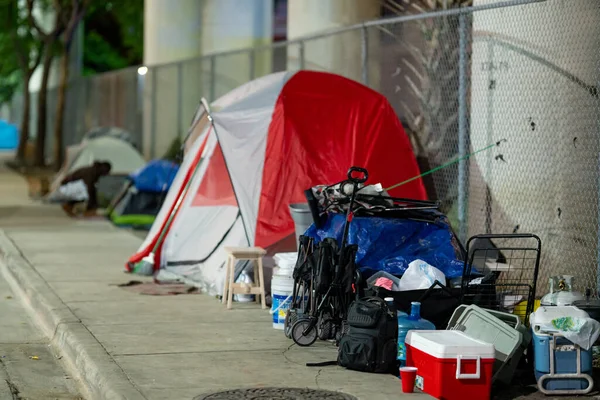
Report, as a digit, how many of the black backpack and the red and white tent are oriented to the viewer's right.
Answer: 0

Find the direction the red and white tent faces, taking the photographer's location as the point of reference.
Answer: facing the viewer and to the left of the viewer

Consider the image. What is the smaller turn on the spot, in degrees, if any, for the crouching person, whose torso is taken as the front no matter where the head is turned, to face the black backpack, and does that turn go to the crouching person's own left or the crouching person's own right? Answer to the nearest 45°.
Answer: approximately 90° to the crouching person's own right

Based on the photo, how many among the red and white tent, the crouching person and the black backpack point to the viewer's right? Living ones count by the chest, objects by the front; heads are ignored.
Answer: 1

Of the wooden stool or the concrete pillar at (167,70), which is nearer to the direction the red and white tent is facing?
the wooden stool

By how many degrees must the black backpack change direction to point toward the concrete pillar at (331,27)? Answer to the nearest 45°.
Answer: approximately 135° to its right

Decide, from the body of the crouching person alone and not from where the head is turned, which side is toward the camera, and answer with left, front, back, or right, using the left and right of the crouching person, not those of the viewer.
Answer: right

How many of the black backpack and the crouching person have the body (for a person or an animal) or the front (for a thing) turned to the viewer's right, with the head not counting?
1
